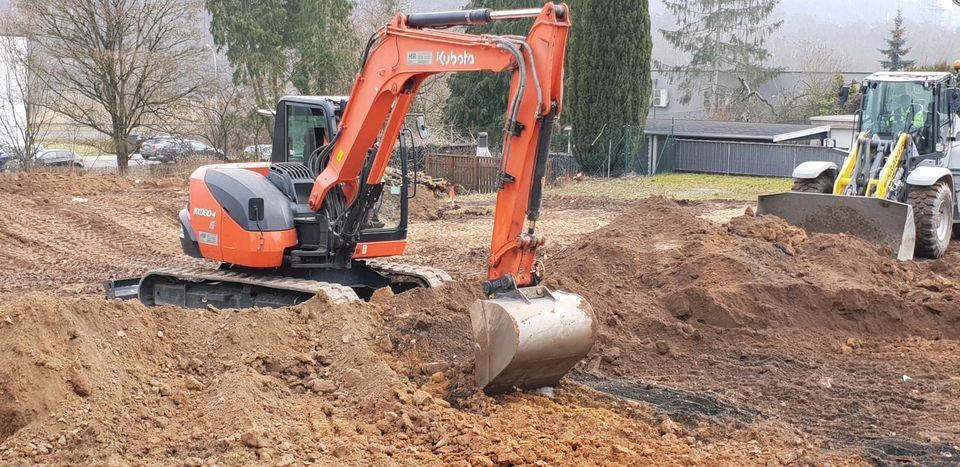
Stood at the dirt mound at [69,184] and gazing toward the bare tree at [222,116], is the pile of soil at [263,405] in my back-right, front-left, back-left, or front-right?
back-right

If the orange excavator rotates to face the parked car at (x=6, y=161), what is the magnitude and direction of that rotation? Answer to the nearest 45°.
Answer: approximately 180°

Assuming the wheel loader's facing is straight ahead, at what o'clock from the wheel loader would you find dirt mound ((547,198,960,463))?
The dirt mound is roughly at 11 o'clock from the wheel loader.

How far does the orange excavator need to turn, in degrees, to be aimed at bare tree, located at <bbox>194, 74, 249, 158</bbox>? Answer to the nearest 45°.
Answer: approximately 135° to its left

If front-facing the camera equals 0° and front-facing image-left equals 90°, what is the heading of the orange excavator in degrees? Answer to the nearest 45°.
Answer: approximately 315°

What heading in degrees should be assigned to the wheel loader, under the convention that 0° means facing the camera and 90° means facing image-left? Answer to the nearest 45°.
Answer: approximately 45°

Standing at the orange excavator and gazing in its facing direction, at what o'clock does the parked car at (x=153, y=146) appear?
The parked car is roughly at 7 o'clock from the orange excavator.
